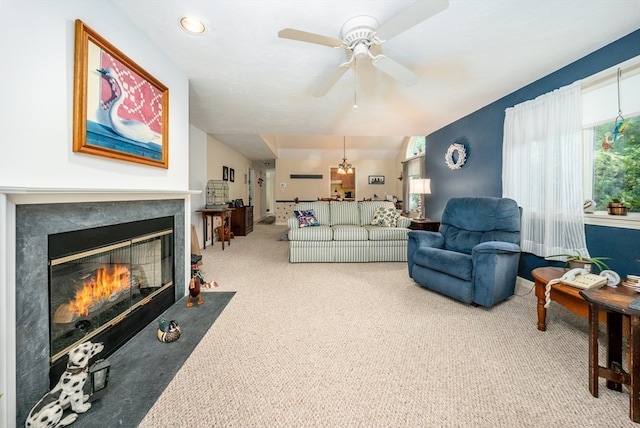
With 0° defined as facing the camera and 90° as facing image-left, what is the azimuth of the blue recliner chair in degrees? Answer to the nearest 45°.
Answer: approximately 45°

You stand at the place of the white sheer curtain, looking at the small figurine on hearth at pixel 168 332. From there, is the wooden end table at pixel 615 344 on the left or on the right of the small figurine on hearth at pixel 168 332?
left

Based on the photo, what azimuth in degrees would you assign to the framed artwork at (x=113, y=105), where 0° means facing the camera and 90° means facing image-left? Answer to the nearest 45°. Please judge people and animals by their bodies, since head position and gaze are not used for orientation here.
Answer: approximately 315°

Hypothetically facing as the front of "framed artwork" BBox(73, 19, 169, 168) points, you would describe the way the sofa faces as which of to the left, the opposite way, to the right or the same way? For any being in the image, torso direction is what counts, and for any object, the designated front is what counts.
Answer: to the right

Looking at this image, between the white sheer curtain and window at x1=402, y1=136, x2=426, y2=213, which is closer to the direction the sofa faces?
the white sheer curtain

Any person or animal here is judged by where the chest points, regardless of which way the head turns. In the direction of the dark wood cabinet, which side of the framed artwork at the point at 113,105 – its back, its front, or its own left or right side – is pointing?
left
